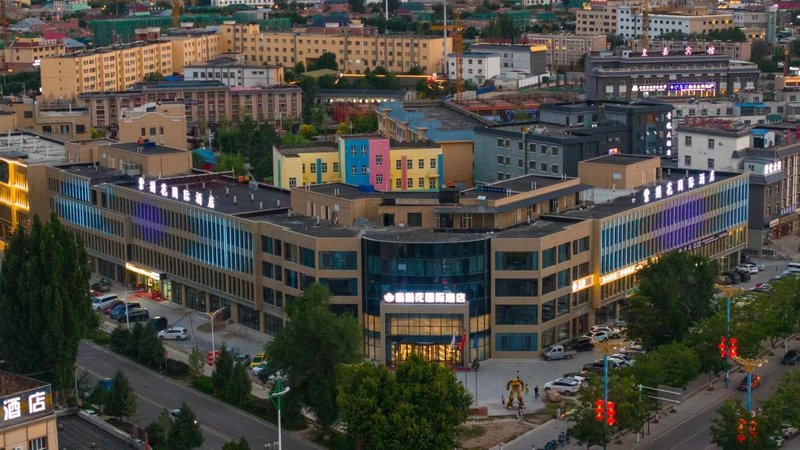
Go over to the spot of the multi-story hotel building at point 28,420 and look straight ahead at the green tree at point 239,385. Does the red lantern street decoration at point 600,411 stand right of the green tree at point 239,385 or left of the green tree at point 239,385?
right

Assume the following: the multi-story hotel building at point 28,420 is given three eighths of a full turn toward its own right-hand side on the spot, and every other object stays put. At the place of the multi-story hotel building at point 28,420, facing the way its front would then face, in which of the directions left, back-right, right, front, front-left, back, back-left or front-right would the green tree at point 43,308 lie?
right

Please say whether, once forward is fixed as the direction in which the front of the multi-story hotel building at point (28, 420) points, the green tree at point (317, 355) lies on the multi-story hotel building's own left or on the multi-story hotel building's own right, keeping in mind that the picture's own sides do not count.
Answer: on the multi-story hotel building's own left

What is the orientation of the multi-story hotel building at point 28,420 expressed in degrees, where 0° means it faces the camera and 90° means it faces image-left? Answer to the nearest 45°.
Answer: approximately 315°

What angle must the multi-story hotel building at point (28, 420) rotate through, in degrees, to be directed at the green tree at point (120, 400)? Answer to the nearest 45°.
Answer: approximately 135° to its left

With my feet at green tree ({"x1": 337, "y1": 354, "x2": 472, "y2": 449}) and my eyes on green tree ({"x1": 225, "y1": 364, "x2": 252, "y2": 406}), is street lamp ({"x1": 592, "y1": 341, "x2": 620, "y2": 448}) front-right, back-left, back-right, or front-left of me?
back-right

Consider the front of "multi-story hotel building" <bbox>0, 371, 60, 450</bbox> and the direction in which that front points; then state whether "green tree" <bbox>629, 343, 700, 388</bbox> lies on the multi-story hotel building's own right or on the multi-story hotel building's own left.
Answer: on the multi-story hotel building's own left

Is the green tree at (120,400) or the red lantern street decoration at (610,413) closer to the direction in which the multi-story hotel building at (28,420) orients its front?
the red lantern street decoration

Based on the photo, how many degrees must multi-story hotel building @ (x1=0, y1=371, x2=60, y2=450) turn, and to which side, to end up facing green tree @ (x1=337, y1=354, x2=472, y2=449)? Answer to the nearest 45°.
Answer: approximately 45° to its left

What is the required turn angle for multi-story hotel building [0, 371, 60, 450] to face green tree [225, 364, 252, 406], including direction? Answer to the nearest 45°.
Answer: approximately 90° to its left

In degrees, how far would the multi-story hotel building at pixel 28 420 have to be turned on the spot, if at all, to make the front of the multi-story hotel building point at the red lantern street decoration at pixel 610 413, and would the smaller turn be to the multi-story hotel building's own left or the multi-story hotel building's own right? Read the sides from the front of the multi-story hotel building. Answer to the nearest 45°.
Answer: approximately 45° to the multi-story hotel building's own left

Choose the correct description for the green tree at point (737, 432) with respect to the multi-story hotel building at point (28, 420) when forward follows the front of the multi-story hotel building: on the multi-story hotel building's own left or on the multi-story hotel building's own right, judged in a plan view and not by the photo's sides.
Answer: on the multi-story hotel building's own left
